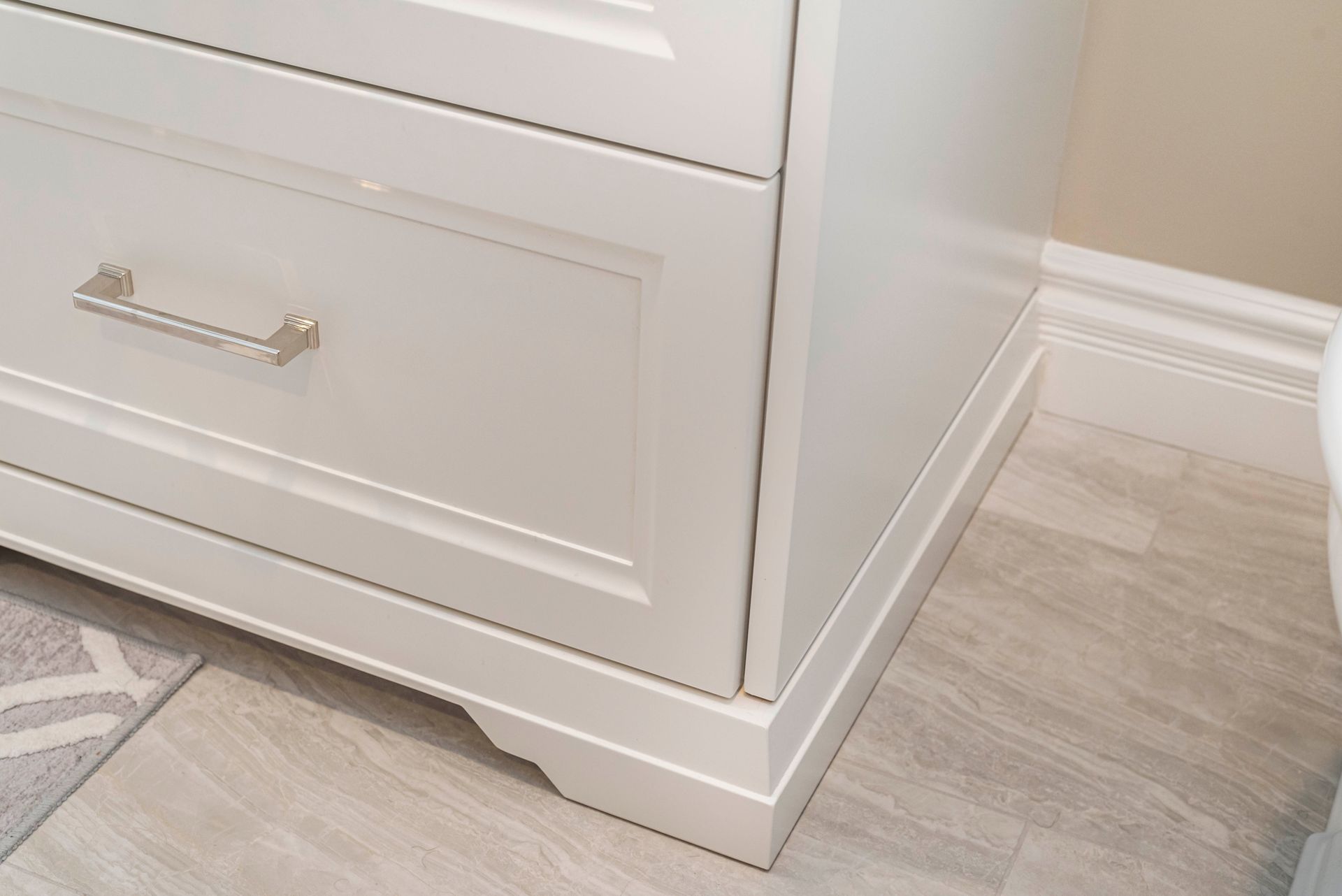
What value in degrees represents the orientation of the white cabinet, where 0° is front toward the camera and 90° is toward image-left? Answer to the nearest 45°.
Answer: approximately 45°
